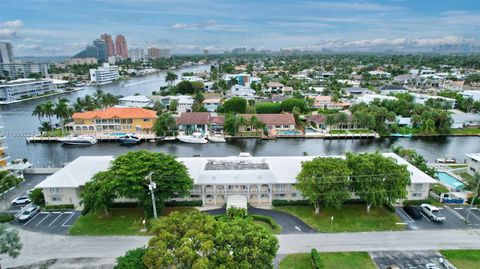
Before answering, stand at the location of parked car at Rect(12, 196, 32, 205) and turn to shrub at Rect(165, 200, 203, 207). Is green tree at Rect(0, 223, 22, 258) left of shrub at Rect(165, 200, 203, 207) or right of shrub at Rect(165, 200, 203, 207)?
right

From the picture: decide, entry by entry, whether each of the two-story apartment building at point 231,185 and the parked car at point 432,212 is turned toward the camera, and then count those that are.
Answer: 1

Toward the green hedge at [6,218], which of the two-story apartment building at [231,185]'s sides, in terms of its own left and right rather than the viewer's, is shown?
right

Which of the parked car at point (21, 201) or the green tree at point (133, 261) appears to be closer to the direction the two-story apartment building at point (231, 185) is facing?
the green tree

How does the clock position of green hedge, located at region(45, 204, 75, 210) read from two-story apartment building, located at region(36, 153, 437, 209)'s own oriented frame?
The green hedge is roughly at 3 o'clock from the two-story apartment building.

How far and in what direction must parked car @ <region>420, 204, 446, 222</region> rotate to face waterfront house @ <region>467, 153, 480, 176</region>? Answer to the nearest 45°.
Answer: approximately 45° to its right

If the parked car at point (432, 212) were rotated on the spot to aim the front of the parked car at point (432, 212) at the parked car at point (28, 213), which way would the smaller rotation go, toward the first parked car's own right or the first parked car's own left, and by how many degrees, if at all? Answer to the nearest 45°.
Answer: approximately 90° to the first parked car's own left

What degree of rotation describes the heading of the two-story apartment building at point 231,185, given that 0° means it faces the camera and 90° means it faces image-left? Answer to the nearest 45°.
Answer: approximately 0°

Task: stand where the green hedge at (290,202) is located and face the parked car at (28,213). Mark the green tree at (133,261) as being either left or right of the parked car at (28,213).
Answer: left

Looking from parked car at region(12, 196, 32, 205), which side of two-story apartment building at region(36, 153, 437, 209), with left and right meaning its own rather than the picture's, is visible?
right
